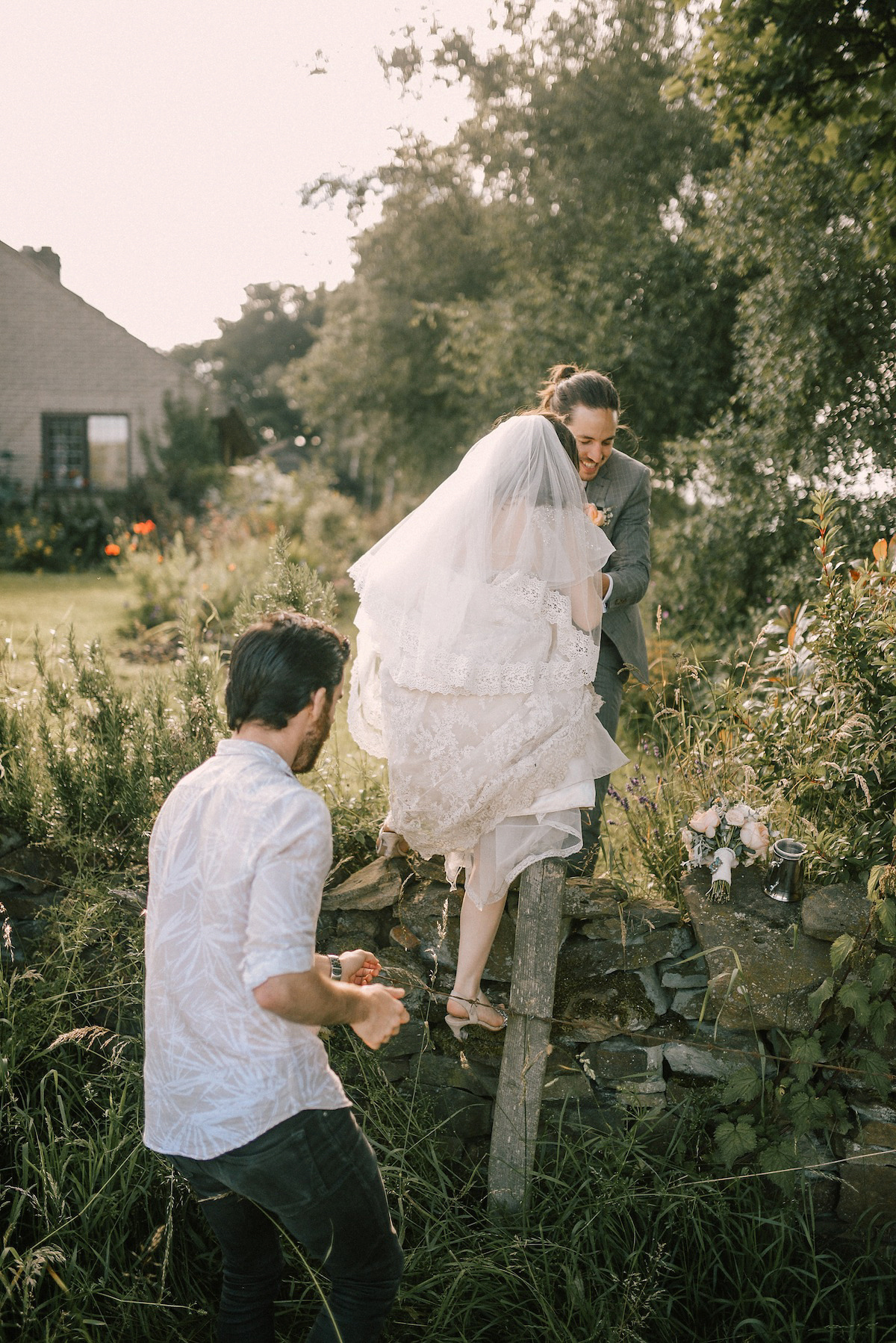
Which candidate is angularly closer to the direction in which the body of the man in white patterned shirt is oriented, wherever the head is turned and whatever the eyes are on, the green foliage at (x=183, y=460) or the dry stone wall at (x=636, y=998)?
the dry stone wall

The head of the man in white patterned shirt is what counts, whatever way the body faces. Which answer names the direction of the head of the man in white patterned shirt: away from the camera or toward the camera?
away from the camera

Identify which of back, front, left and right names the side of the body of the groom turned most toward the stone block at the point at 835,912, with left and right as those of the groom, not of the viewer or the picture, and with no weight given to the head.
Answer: left

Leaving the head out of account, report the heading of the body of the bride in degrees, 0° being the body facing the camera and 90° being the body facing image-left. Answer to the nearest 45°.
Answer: approximately 225°

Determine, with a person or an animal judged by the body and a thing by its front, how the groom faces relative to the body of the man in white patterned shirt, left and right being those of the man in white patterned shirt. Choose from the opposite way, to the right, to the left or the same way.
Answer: the opposite way

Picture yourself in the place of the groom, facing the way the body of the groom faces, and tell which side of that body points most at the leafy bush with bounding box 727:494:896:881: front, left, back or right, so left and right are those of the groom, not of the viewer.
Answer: left

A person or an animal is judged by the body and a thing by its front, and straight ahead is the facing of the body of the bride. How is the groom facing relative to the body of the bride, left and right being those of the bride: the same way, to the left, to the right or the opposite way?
the opposite way

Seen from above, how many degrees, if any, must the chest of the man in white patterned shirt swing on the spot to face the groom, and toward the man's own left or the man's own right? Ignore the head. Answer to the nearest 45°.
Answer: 0° — they already face them
